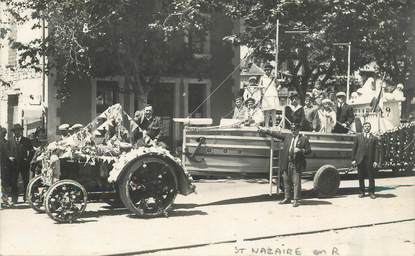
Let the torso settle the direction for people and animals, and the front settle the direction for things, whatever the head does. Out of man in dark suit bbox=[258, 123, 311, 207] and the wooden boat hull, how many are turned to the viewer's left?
1

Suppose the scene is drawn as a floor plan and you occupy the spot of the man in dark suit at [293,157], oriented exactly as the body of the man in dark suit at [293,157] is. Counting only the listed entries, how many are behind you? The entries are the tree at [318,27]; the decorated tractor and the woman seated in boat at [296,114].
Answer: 2

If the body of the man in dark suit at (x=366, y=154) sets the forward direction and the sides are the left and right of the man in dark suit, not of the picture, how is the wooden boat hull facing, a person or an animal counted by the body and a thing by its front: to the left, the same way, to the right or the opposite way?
to the right

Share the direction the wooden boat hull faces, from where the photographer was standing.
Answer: facing to the left of the viewer

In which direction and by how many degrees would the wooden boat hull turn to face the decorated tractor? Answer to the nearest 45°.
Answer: approximately 45° to its left

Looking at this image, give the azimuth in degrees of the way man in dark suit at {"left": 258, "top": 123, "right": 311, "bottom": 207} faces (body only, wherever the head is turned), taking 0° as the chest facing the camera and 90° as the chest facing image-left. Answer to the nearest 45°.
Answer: approximately 0°

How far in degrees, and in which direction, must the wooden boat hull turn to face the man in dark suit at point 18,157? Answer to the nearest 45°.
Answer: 0° — it already faces them

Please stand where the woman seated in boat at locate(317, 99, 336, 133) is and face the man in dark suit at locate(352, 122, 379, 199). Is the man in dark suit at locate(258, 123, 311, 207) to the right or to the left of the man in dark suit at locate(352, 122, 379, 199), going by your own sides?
right

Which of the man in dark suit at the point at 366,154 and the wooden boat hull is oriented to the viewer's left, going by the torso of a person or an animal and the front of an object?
the wooden boat hull
